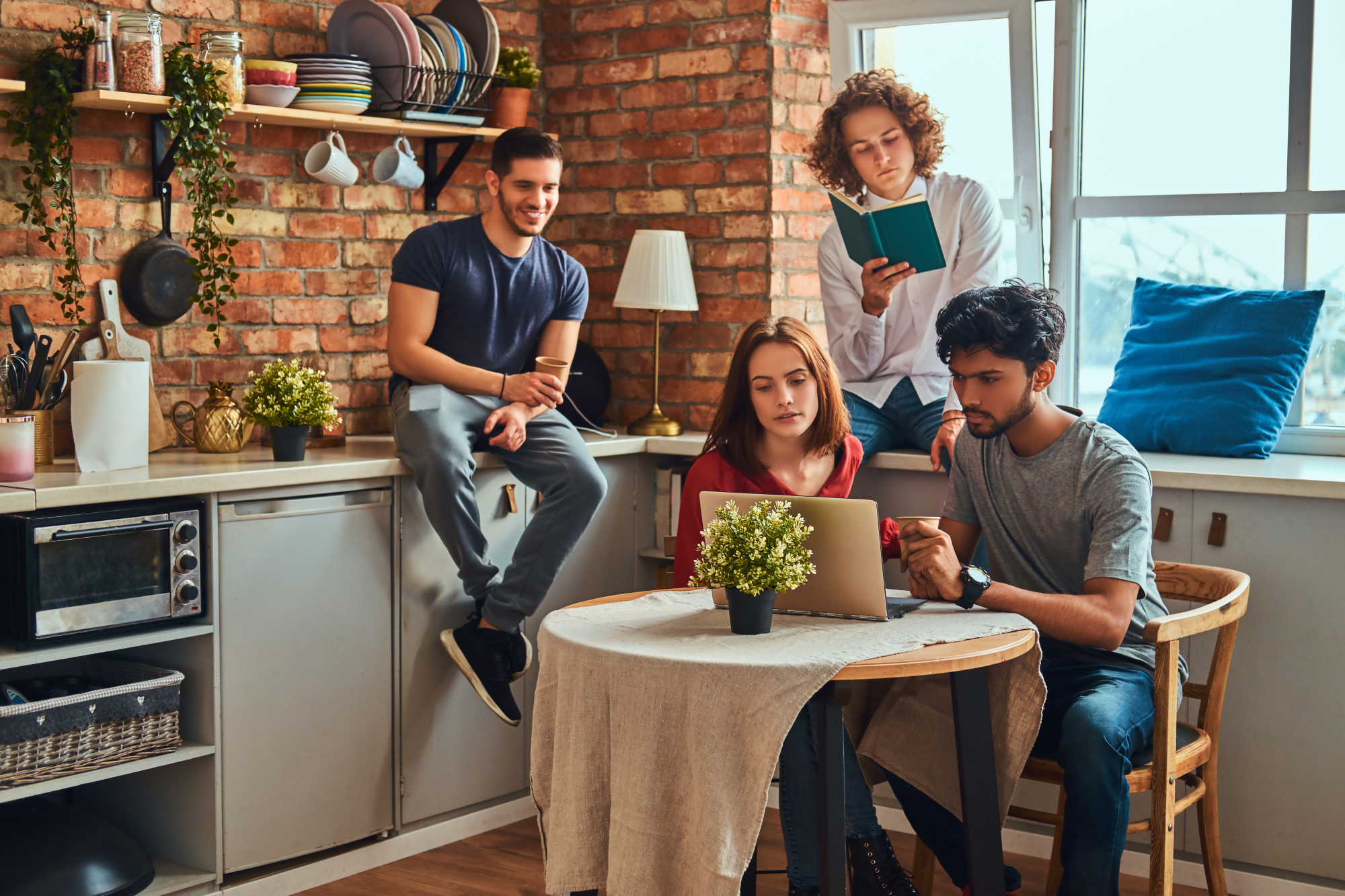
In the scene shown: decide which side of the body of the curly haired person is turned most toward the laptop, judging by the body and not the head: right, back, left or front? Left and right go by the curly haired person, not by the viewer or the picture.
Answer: front

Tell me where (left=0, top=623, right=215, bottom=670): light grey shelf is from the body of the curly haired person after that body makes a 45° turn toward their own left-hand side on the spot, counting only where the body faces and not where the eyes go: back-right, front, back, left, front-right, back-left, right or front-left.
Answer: right

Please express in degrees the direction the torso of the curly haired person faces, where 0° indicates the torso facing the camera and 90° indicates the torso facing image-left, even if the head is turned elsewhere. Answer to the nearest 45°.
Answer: approximately 0°

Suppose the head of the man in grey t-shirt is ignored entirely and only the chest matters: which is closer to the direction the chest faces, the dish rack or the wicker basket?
the wicker basket

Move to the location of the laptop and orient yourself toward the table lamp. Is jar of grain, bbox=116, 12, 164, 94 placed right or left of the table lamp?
left

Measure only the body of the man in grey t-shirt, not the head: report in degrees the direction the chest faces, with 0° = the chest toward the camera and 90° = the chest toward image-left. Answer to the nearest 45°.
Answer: approximately 45°

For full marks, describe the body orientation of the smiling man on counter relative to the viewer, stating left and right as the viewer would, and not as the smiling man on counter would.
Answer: facing the viewer and to the right of the viewer

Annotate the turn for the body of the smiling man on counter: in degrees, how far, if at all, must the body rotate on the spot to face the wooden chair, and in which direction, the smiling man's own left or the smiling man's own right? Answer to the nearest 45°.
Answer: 0° — they already face it
